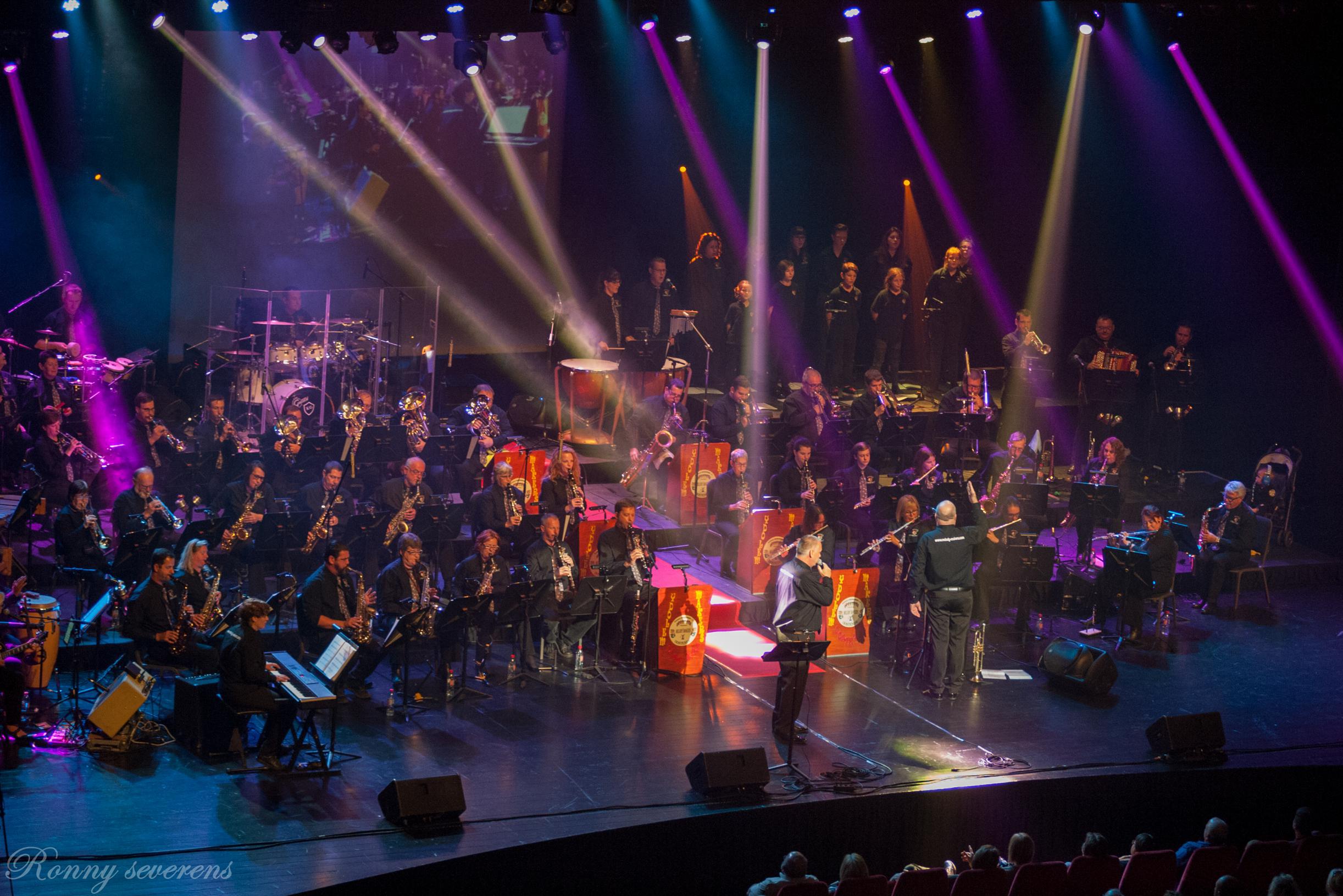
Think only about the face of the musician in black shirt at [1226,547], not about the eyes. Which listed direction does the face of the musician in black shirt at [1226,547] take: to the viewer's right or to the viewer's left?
to the viewer's left

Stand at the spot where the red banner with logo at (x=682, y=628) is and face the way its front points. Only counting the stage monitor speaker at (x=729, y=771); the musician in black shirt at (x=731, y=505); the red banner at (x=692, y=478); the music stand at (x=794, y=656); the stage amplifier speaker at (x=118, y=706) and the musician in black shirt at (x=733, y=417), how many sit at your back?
3

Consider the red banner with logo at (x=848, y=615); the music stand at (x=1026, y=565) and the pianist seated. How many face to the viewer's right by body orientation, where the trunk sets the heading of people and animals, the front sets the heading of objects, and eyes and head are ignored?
1

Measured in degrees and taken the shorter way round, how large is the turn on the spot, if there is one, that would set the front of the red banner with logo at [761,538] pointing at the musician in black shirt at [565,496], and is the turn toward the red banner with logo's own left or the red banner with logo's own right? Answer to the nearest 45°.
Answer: approximately 90° to the red banner with logo's own right

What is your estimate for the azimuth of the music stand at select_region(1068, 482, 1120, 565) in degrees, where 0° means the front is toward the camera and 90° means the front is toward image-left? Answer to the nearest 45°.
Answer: approximately 180°

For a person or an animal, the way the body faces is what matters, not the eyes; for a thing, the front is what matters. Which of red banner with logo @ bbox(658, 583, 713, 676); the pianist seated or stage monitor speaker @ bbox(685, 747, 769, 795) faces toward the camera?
the red banner with logo

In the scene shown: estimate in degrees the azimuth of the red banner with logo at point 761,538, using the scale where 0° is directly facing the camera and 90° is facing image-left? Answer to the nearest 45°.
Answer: approximately 0°

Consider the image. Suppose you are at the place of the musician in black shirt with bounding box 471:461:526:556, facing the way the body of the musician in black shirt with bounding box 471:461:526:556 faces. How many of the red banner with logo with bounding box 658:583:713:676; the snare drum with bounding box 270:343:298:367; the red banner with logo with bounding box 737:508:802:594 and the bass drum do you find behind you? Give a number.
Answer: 2

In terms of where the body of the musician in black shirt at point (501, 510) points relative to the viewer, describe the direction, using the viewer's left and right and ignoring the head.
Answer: facing the viewer and to the right of the viewer

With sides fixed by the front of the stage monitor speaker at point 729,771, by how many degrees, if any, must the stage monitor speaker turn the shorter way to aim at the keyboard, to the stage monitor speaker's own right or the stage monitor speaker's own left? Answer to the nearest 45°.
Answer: approximately 45° to the stage monitor speaker's own left

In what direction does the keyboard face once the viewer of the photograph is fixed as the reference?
facing the viewer and to the left of the viewer

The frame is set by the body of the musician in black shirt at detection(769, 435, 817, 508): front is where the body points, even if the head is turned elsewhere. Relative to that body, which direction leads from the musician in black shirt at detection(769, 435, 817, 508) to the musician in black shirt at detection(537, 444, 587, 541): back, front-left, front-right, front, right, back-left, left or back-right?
right

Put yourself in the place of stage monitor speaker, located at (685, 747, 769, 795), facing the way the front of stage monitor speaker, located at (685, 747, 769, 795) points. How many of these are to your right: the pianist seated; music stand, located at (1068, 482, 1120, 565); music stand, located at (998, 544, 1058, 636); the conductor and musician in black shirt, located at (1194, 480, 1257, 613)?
4

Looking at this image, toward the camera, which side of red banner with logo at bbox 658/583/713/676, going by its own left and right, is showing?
front

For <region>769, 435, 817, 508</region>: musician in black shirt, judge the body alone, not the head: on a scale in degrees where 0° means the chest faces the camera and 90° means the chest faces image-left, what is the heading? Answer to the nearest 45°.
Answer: approximately 315°

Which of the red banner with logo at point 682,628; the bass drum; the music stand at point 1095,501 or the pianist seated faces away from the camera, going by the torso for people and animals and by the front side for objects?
the music stand

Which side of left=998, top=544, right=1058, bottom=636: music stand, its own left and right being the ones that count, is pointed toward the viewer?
back
